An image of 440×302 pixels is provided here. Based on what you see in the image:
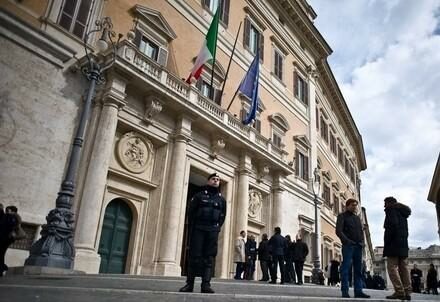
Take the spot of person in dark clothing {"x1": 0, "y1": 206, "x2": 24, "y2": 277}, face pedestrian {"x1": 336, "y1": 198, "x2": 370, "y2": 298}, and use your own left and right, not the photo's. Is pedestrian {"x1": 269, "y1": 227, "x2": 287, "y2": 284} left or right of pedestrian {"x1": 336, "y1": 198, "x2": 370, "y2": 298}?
left

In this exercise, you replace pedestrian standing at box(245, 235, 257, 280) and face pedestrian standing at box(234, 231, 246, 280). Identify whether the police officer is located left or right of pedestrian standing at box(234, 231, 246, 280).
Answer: left

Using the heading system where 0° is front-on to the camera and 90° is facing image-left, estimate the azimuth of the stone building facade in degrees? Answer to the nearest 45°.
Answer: approximately 315°

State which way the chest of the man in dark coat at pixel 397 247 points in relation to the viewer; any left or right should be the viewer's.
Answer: facing to the left of the viewer
